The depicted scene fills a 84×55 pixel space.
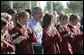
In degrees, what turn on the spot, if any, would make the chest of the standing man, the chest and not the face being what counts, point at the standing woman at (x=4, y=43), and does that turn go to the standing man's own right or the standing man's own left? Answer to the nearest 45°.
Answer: approximately 90° to the standing man's own right

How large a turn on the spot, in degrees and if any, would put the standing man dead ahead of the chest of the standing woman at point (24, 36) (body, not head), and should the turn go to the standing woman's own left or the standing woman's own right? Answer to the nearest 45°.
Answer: approximately 90° to the standing woman's own left

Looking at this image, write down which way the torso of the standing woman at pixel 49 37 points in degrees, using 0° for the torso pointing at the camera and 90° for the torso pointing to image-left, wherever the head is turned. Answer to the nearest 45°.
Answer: approximately 315°

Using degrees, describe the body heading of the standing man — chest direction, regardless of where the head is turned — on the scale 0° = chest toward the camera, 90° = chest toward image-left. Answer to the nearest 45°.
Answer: approximately 315°

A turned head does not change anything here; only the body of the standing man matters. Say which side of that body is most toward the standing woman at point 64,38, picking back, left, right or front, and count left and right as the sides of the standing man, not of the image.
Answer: left

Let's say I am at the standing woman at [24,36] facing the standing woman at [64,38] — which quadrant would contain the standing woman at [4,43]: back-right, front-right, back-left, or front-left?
back-right

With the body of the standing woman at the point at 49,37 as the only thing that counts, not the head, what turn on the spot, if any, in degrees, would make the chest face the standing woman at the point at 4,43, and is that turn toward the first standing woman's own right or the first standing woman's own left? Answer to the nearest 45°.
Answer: approximately 90° to the first standing woman's own right

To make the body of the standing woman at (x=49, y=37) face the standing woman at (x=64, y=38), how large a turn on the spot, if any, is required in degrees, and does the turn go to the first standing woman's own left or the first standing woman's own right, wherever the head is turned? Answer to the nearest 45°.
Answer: approximately 90° to the first standing woman's own left
